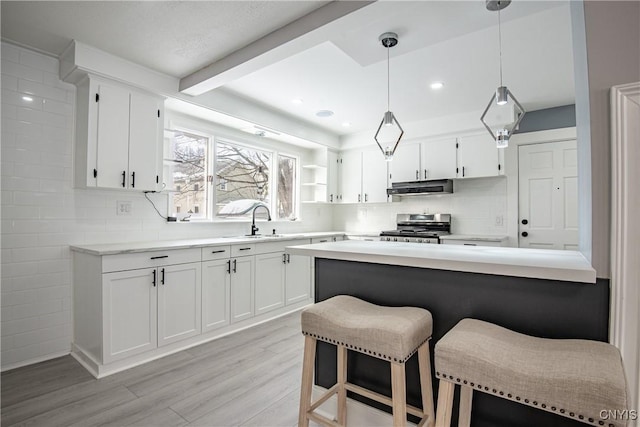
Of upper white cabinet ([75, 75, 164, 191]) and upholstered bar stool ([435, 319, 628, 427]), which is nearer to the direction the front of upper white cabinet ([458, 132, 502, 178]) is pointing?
the upholstered bar stool

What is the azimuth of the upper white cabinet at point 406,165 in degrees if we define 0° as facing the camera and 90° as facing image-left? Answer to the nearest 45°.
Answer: approximately 0°

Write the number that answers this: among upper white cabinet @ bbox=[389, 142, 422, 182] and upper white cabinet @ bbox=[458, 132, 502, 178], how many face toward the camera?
2

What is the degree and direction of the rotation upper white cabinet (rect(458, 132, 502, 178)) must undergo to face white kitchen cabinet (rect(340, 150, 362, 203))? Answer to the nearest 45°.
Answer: approximately 90° to its right

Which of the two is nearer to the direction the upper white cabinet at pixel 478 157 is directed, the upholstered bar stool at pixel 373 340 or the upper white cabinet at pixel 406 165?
the upholstered bar stool

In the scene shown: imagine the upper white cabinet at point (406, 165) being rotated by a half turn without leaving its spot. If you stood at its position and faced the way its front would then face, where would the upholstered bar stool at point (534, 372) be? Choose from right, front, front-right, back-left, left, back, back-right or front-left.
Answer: back

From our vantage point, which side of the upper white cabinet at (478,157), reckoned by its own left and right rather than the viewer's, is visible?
front

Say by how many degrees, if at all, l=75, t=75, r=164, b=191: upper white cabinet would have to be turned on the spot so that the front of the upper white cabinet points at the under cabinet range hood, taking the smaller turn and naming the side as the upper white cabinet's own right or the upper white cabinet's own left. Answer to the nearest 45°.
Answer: approximately 45° to the upper white cabinet's own left

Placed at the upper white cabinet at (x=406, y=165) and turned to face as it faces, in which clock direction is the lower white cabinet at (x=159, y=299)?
The lower white cabinet is roughly at 1 o'clock from the upper white cabinet.

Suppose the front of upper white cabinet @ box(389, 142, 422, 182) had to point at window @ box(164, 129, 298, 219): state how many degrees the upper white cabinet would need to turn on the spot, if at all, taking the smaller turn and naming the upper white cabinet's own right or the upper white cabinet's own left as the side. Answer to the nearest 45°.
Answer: approximately 45° to the upper white cabinet's own right

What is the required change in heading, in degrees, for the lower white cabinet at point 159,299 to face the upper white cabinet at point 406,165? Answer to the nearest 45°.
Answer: approximately 45° to its left

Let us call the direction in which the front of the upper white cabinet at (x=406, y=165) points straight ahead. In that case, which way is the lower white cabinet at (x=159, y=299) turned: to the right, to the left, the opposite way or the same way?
to the left

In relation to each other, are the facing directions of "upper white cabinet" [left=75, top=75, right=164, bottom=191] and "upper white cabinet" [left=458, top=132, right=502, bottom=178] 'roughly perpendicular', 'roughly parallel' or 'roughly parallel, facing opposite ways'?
roughly perpendicular

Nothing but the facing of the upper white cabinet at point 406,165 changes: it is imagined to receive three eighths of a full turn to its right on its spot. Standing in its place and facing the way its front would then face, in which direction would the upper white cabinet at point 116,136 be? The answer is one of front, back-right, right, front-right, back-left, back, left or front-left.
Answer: left

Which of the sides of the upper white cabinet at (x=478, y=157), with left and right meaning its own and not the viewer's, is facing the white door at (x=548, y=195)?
left

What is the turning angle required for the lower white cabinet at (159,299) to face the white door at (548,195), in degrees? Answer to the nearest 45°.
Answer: approximately 45° to its left

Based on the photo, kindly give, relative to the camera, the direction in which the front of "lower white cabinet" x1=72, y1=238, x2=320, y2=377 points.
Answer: facing the viewer and to the right of the viewer
